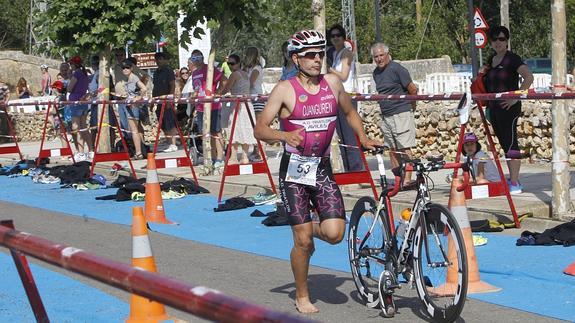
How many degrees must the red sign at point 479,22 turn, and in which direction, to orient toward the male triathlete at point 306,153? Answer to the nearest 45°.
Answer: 0° — it already faces them

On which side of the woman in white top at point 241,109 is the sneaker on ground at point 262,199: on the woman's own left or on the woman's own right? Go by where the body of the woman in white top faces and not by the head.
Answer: on the woman's own left

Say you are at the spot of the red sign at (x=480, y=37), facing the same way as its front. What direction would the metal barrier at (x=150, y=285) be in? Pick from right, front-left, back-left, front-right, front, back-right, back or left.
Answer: front

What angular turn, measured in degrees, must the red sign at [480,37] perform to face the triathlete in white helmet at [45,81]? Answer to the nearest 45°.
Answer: approximately 90° to its right

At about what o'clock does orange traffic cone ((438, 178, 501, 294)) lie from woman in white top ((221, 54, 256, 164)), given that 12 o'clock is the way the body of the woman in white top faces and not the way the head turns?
The orange traffic cone is roughly at 10 o'clock from the woman in white top.

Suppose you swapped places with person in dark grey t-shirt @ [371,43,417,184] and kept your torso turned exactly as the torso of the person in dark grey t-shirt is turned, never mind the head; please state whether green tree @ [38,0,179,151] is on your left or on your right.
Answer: on your right

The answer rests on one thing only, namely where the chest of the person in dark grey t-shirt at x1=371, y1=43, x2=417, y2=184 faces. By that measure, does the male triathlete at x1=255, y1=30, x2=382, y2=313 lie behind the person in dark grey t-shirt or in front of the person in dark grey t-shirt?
in front

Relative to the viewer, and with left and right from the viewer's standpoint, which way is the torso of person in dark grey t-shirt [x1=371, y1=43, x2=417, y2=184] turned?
facing the viewer and to the left of the viewer

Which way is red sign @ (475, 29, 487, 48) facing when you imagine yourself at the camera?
facing the viewer

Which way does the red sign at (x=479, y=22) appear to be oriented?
toward the camera
